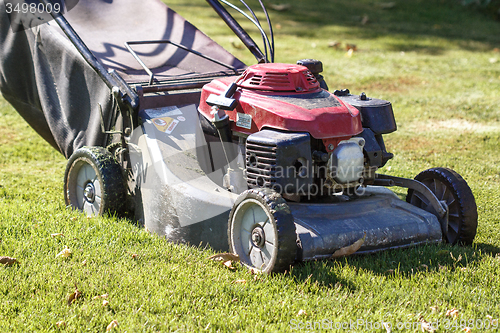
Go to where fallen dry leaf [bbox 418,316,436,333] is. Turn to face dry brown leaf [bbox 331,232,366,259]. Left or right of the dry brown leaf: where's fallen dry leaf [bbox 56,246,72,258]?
left

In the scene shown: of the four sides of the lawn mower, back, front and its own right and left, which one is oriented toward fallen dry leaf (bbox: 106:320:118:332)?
right

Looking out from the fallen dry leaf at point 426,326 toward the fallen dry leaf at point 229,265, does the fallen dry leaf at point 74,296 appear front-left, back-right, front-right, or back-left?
front-left

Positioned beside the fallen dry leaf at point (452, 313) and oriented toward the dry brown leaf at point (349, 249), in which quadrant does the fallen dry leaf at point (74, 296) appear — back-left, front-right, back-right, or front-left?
front-left

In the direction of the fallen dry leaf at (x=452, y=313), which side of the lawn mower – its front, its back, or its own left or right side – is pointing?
front

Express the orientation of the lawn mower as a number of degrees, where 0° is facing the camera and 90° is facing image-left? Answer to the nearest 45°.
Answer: approximately 315°

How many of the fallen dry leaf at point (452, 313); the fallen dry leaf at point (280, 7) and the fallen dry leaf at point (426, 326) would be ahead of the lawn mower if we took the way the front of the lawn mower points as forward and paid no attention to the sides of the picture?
2

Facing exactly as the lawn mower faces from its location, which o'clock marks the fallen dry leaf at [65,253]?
The fallen dry leaf is roughly at 4 o'clock from the lawn mower.

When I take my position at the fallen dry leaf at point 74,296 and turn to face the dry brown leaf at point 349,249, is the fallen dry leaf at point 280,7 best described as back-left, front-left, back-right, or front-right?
front-left

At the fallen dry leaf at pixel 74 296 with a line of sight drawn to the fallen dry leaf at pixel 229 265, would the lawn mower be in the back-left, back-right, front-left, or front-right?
front-left

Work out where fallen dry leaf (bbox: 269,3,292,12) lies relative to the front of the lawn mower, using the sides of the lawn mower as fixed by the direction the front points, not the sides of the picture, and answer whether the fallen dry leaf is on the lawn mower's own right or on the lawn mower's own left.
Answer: on the lawn mower's own left

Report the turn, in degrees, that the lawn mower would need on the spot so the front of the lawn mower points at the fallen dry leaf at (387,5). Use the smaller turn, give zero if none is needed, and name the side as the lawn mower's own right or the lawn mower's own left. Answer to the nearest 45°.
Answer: approximately 135° to the lawn mower's own left
